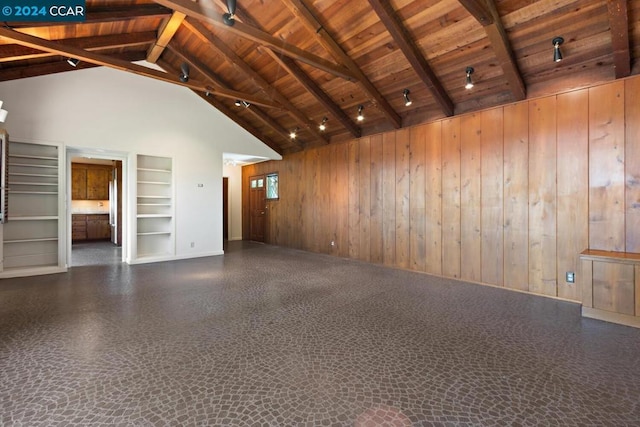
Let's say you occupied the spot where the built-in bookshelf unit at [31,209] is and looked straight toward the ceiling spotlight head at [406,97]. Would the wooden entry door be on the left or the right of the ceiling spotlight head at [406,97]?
left

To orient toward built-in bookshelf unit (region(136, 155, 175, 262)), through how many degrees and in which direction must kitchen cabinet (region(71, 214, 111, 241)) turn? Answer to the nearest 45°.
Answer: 0° — it already faces it

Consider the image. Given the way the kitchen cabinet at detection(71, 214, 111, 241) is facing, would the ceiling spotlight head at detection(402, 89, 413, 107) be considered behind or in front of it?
in front

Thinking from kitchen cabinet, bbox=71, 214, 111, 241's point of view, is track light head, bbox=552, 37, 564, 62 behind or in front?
in front

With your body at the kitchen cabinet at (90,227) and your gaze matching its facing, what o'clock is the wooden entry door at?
The wooden entry door is roughly at 10 o'clock from the kitchen cabinet.

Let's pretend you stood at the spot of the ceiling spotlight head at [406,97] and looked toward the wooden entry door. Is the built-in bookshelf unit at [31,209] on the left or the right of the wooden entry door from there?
left

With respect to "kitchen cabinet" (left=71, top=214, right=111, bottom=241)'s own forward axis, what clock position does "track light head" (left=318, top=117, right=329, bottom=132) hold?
The track light head is roughly at 11 o'clock from the kitchen cabinet.

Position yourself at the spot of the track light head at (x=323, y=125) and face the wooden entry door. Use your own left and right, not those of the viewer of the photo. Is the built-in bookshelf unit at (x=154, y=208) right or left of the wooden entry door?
left

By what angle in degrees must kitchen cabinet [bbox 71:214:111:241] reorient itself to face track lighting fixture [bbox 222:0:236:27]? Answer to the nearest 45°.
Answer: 0° — it already faces it

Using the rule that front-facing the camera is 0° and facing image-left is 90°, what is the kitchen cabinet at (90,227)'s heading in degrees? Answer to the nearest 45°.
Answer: approximately 0°
